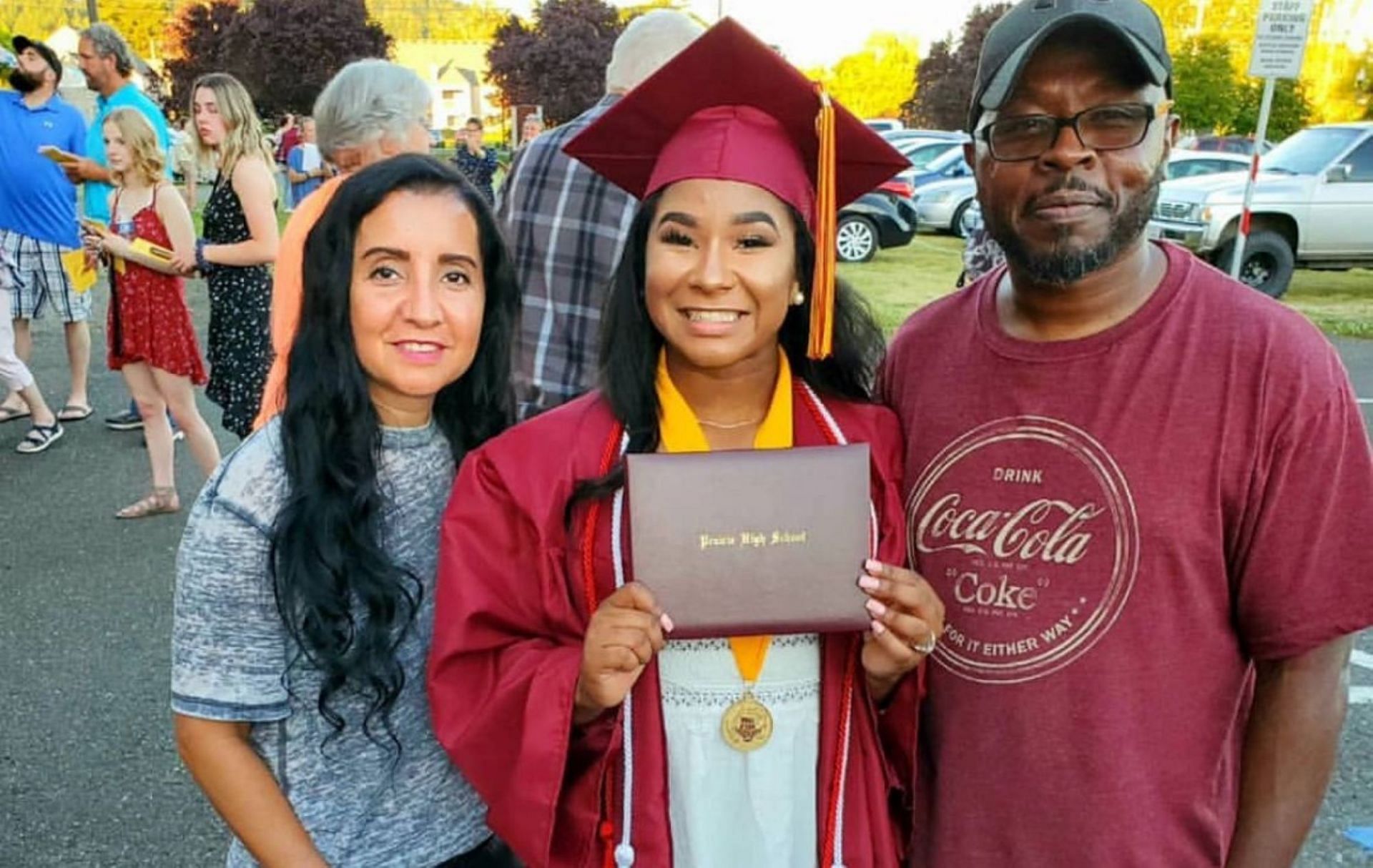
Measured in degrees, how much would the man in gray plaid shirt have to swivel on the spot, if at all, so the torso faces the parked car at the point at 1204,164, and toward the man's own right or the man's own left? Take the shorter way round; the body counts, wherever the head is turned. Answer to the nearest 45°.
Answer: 0° — they already face it

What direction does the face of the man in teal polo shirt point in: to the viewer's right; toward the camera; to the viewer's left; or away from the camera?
to the viewer's left

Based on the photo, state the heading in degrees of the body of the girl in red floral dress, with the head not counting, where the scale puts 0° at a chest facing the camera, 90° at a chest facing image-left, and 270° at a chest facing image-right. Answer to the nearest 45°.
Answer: approximately 45°

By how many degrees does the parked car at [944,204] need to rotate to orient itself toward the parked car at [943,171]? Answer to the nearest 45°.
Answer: approximately 135° to its right

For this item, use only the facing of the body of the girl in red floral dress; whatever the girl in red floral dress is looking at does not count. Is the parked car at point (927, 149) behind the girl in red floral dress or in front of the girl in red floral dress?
behind

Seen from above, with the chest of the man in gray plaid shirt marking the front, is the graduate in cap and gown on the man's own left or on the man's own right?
on the man's own right

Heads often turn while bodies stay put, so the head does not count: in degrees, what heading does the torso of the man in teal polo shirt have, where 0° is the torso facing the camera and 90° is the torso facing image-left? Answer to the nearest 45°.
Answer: approximately 90°

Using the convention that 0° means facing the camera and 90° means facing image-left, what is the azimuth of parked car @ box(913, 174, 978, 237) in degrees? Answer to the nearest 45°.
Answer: approximately 45°

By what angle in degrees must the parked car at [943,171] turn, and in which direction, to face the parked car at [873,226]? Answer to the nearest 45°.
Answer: approximately 45° to its left

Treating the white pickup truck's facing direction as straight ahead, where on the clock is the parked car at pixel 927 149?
The parked car is roughly at 3 o'clock from the white pickup truck.
